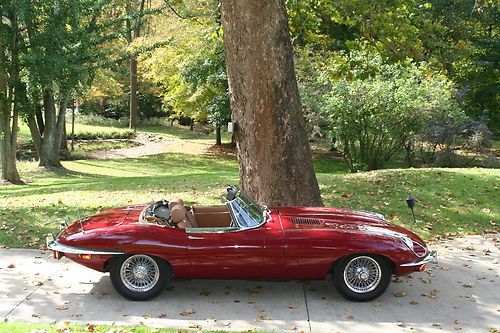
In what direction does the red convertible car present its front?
to the viewer's right

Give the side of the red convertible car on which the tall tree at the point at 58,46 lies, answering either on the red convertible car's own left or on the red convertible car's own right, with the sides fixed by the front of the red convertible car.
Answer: on the red convertible car's own left

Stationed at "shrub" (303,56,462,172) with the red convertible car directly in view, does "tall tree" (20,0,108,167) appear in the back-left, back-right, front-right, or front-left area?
front-right

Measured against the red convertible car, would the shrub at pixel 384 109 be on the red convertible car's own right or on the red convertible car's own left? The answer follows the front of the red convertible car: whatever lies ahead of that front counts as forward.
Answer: on the red convertible car's own left

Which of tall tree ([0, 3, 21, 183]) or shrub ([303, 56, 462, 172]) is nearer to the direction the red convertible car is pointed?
the shrub

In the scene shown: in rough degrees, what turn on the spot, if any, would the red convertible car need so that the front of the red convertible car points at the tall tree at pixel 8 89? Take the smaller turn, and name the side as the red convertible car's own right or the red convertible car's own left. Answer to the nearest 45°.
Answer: approximately 135° to the red convertible car's own left
